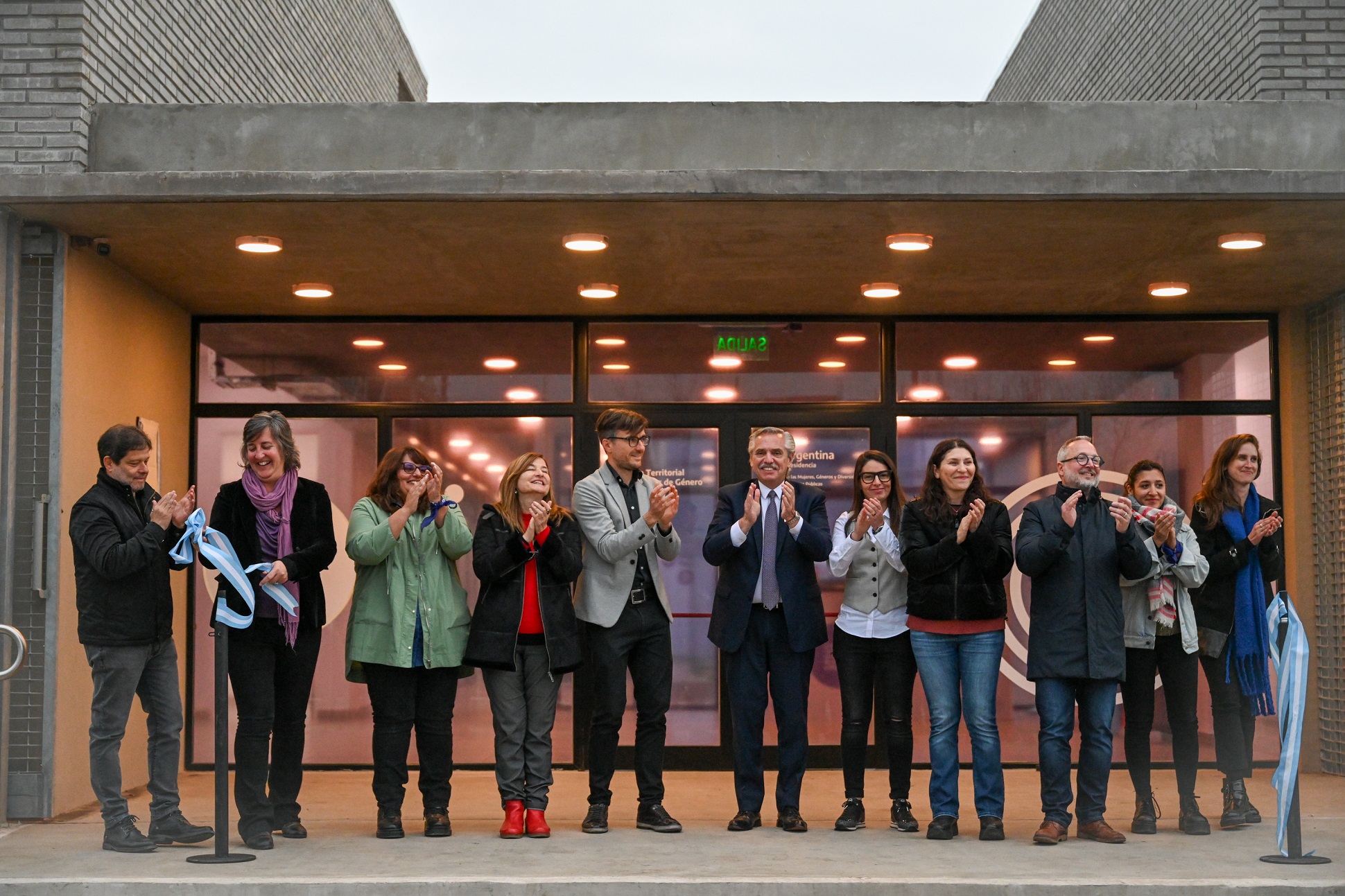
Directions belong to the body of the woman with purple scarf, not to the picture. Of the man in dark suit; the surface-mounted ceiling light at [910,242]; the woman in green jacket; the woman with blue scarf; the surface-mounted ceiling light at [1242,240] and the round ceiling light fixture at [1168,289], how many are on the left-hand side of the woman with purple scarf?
6

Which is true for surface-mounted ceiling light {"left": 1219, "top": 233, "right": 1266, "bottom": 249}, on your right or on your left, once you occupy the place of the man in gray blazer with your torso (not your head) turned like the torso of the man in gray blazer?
on your left

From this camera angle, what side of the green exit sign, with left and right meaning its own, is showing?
back

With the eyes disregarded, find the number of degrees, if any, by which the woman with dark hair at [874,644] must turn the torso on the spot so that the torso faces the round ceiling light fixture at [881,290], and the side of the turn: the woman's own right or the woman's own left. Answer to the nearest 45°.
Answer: approximately 180°

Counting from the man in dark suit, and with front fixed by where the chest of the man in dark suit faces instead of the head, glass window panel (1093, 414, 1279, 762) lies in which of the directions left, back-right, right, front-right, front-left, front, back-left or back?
back-left

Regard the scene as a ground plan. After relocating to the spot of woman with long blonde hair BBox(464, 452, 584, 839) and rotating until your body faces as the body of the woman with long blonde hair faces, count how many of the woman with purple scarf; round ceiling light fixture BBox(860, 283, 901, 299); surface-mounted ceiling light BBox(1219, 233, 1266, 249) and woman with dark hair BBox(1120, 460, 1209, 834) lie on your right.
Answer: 1

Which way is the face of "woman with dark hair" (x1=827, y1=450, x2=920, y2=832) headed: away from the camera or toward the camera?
toward the camera

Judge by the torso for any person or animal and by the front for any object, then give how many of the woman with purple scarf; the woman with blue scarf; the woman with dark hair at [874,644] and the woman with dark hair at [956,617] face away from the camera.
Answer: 0

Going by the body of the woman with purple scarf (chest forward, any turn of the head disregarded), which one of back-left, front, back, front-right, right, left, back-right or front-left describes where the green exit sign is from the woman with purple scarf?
back-left

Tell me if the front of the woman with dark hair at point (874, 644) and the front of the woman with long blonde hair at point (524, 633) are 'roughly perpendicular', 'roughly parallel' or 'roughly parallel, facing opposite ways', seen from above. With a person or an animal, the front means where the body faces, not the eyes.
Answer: roughly parallel

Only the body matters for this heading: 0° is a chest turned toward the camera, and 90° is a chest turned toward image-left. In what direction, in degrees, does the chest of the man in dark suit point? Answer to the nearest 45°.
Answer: approximately 0°

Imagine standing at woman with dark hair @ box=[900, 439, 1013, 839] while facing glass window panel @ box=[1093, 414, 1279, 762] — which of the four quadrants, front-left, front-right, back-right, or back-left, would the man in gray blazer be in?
back-left

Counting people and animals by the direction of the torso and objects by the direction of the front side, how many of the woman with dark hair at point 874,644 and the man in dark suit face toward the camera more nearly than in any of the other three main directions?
2

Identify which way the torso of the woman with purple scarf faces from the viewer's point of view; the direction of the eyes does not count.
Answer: toward the camera

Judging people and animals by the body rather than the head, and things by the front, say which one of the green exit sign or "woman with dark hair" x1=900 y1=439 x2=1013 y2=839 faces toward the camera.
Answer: the woman with dark hair

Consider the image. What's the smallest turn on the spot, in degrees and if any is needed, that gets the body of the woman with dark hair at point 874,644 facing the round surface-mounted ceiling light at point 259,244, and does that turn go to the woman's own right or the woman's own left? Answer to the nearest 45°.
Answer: approximately 90° to the woman's own right

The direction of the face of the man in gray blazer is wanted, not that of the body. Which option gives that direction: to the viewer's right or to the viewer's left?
to the viewer's right

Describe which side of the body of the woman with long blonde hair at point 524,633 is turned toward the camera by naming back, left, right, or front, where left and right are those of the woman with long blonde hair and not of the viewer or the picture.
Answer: front
